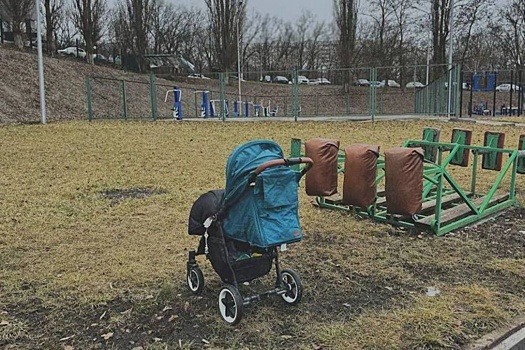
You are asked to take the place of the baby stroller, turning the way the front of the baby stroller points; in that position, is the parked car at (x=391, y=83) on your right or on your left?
on your right

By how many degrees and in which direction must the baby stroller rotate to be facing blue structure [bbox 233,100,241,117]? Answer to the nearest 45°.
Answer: approximately 45° to its right

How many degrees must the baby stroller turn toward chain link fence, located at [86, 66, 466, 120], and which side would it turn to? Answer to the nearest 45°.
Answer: approximately 45° to its right

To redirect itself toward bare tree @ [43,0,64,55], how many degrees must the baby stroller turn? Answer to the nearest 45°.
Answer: approximately 45° to its right

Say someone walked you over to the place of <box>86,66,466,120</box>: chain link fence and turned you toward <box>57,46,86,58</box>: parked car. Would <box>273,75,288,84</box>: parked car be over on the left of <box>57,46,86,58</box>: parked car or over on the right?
right

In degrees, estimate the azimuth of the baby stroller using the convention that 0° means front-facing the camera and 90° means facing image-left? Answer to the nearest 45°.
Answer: approximately 135°

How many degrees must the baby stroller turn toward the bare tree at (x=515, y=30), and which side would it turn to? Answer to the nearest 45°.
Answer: approximately 90° to its right
